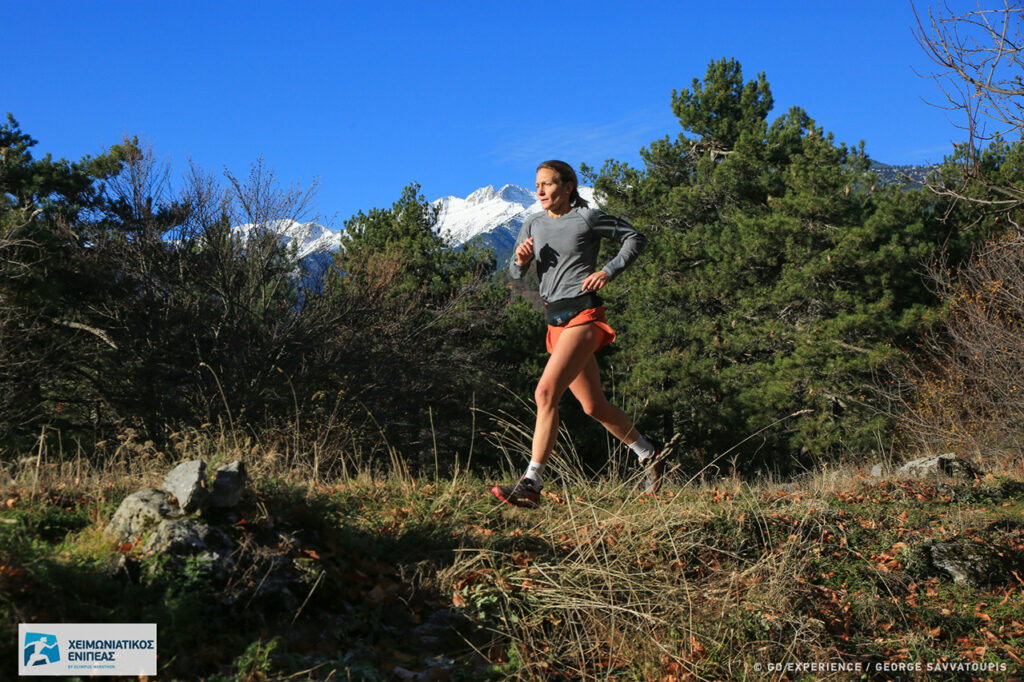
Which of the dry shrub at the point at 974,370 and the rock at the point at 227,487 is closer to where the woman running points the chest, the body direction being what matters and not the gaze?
the rock

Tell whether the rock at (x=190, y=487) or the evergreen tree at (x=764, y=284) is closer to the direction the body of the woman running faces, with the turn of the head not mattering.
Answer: the rock

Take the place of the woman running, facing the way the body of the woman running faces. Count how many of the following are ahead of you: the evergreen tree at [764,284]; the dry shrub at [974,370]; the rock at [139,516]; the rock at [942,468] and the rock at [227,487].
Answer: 2

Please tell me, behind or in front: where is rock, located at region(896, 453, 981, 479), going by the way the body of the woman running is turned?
behind

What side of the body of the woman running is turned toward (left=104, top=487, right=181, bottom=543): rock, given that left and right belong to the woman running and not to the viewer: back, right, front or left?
front

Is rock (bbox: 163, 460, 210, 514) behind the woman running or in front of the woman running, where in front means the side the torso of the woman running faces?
in front

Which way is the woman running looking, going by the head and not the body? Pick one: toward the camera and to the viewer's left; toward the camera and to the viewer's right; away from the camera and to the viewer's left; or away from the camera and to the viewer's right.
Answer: toward the camera and to the viewer's left

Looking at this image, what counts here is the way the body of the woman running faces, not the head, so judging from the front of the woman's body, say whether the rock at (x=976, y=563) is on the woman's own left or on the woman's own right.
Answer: on the woman's own left

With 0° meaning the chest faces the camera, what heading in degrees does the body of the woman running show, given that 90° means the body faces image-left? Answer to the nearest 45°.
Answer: approximately 45°
